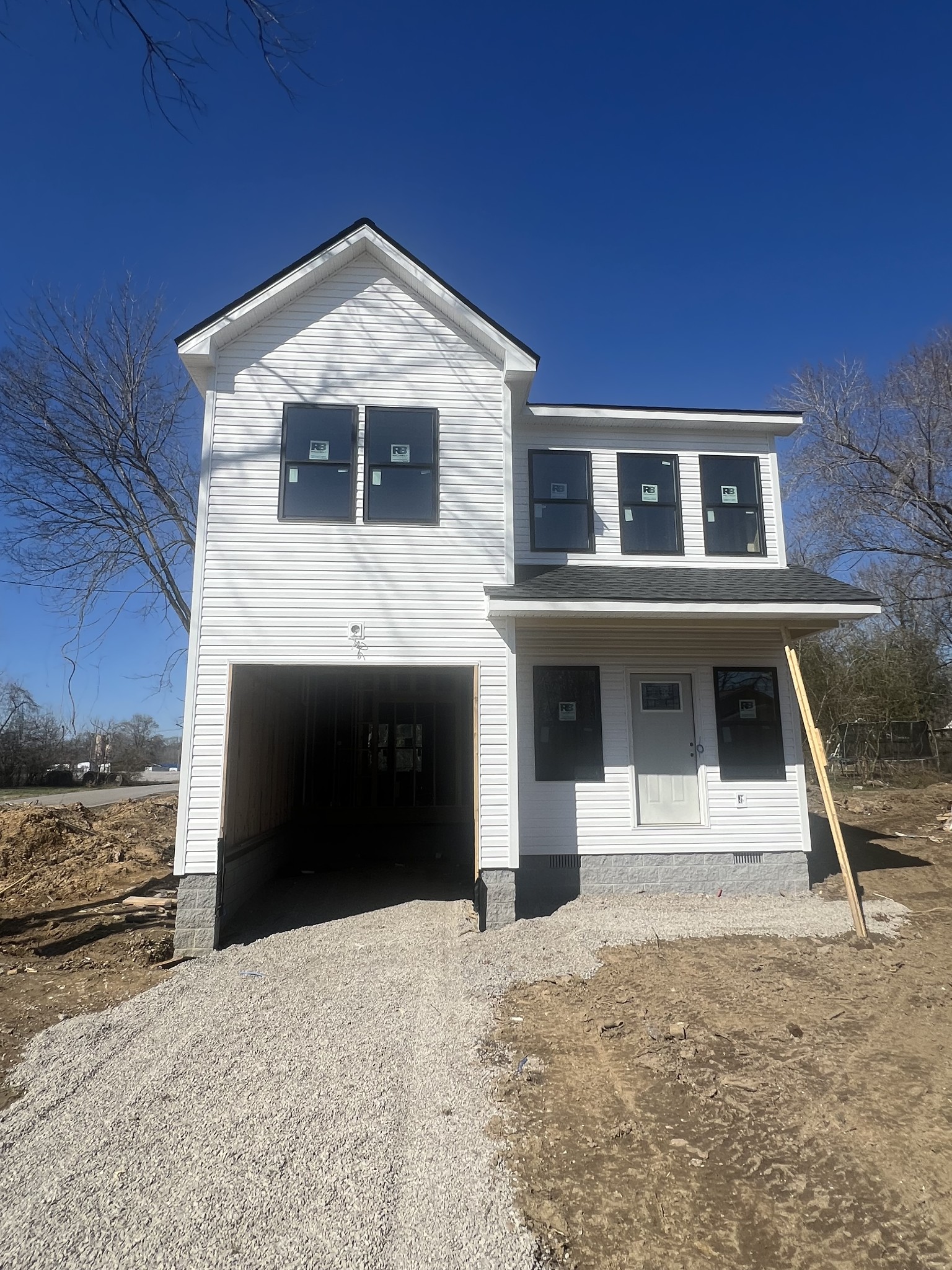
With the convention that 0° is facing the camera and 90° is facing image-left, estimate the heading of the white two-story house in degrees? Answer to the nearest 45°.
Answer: approximately 0°

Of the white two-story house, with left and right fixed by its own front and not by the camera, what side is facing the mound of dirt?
right
